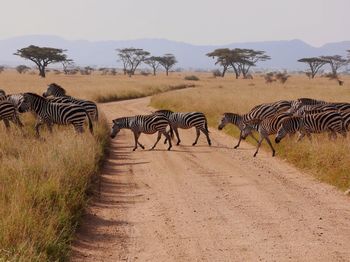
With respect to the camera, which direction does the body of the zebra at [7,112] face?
to the viewer's left

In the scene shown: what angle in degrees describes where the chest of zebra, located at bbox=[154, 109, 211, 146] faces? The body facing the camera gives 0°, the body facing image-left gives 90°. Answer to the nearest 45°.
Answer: approximately 90°

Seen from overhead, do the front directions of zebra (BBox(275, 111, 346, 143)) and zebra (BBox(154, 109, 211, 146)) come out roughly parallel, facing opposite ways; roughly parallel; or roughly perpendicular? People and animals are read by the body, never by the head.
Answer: roughly parallel

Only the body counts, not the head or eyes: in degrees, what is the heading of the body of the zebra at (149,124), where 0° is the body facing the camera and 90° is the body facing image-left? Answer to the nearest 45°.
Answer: approximately 90°

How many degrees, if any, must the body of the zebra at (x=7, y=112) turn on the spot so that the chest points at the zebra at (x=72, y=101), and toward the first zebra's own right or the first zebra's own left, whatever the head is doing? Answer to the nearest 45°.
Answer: approximately 135° to the first zebra's own right

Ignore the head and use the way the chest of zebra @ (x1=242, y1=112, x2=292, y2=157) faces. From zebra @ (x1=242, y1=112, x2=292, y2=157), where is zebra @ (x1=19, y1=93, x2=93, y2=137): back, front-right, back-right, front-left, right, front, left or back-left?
front

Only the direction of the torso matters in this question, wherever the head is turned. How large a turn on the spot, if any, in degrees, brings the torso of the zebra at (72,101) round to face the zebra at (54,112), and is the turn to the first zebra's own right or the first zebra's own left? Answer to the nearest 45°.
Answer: approximately 90° to the first zebra's own left

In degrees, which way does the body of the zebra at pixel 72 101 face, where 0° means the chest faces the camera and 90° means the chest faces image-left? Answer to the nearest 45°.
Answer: approximately 90°

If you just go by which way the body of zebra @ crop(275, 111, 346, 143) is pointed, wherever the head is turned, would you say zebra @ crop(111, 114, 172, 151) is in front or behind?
in front

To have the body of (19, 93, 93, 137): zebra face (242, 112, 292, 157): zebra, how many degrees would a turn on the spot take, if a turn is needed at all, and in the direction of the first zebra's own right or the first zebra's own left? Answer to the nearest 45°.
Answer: approximately 180°

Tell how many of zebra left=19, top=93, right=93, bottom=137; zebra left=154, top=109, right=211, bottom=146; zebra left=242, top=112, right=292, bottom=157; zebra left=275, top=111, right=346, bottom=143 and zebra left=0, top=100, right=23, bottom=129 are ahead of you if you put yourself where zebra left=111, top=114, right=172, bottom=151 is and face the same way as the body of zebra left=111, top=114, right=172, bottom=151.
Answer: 2

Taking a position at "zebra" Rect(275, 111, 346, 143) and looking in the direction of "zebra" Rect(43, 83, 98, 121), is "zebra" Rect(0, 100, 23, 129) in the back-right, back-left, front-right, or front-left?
front-left

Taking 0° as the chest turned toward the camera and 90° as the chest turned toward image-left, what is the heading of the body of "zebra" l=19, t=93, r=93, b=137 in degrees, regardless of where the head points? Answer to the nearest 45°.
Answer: approximately 90°

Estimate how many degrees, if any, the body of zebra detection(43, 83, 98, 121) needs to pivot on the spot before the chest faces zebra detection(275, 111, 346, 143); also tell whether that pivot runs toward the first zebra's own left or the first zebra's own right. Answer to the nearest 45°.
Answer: approximately 135° to the first zebra's own left

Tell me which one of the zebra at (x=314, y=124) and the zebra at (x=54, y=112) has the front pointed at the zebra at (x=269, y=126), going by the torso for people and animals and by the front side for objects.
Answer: the zebra at (x=314, y=124)
